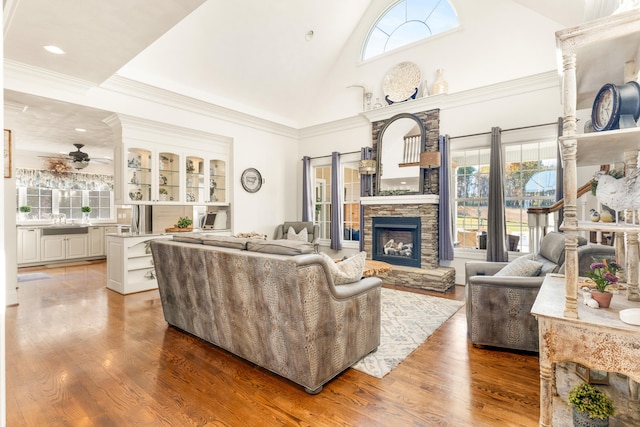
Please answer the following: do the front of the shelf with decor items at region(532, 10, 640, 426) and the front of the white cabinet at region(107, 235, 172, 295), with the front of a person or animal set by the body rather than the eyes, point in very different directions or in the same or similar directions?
very different directions

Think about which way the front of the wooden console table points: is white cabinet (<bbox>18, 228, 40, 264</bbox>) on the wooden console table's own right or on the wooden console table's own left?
on the wooden console table's own right

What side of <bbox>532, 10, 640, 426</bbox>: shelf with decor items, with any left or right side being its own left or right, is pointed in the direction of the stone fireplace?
right

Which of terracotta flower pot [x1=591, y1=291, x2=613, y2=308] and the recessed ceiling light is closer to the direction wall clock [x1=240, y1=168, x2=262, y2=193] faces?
the terracotta flower pot

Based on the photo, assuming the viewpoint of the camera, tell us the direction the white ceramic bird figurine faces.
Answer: facing to the left of the viewer

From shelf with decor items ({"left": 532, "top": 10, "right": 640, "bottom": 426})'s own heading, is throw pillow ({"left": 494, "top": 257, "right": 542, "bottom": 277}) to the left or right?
on its right
